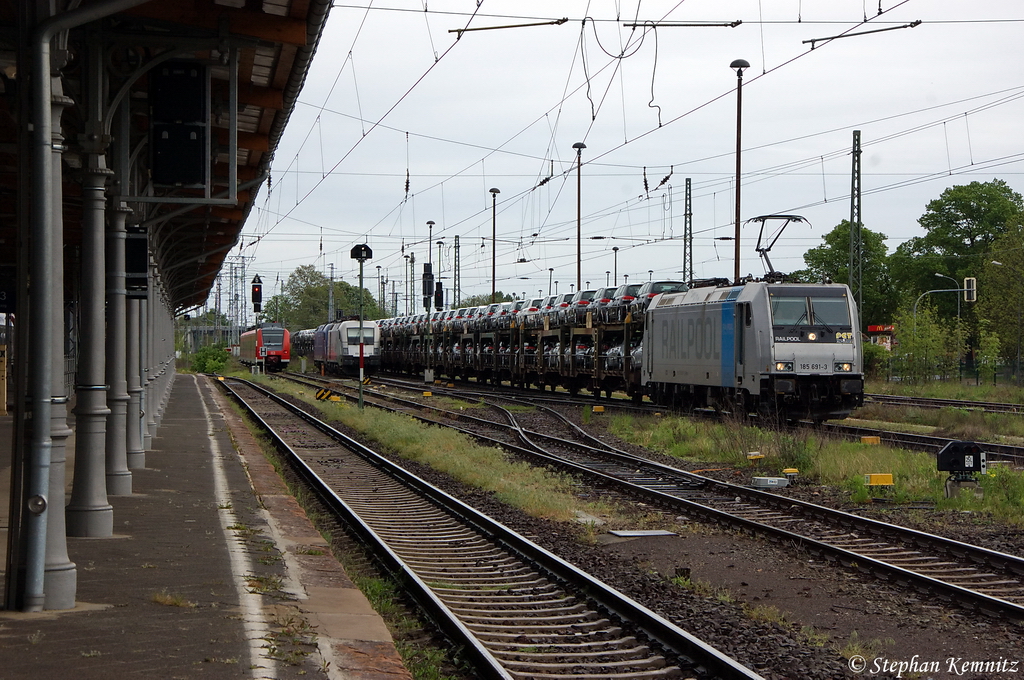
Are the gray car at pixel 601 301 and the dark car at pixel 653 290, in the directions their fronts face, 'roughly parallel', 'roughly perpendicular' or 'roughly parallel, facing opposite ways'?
roughly parallel

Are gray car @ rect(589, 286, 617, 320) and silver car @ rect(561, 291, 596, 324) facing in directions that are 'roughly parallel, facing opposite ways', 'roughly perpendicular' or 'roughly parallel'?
roughly parallel

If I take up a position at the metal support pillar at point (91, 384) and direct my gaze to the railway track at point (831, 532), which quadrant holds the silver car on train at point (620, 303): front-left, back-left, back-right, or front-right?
front-left

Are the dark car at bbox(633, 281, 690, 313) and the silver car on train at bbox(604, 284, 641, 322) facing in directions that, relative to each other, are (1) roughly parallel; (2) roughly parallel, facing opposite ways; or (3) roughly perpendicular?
roughly parallel

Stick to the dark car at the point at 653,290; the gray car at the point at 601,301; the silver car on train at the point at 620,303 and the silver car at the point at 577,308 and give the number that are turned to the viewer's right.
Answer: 0

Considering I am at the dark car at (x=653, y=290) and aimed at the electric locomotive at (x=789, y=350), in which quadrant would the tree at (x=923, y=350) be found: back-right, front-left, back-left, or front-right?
back-left

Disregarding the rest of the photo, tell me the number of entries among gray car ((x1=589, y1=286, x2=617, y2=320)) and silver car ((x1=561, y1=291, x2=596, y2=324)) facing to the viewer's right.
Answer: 0

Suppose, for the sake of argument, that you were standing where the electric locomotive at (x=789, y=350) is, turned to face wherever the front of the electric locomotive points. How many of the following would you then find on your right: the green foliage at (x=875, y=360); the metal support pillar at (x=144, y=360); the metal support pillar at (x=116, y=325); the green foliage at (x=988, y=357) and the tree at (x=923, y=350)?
2

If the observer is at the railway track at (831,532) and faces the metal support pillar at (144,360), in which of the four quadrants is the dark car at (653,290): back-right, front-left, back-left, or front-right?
front-right

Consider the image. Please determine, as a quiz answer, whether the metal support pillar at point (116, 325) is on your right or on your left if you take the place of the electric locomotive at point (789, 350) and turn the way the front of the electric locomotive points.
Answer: on your right

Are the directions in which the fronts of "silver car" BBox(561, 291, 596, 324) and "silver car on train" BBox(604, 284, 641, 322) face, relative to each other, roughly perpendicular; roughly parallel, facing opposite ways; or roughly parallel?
roughly parallel

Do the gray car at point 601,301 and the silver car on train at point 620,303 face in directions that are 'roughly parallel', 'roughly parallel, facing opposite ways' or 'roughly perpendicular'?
roughly parallel
